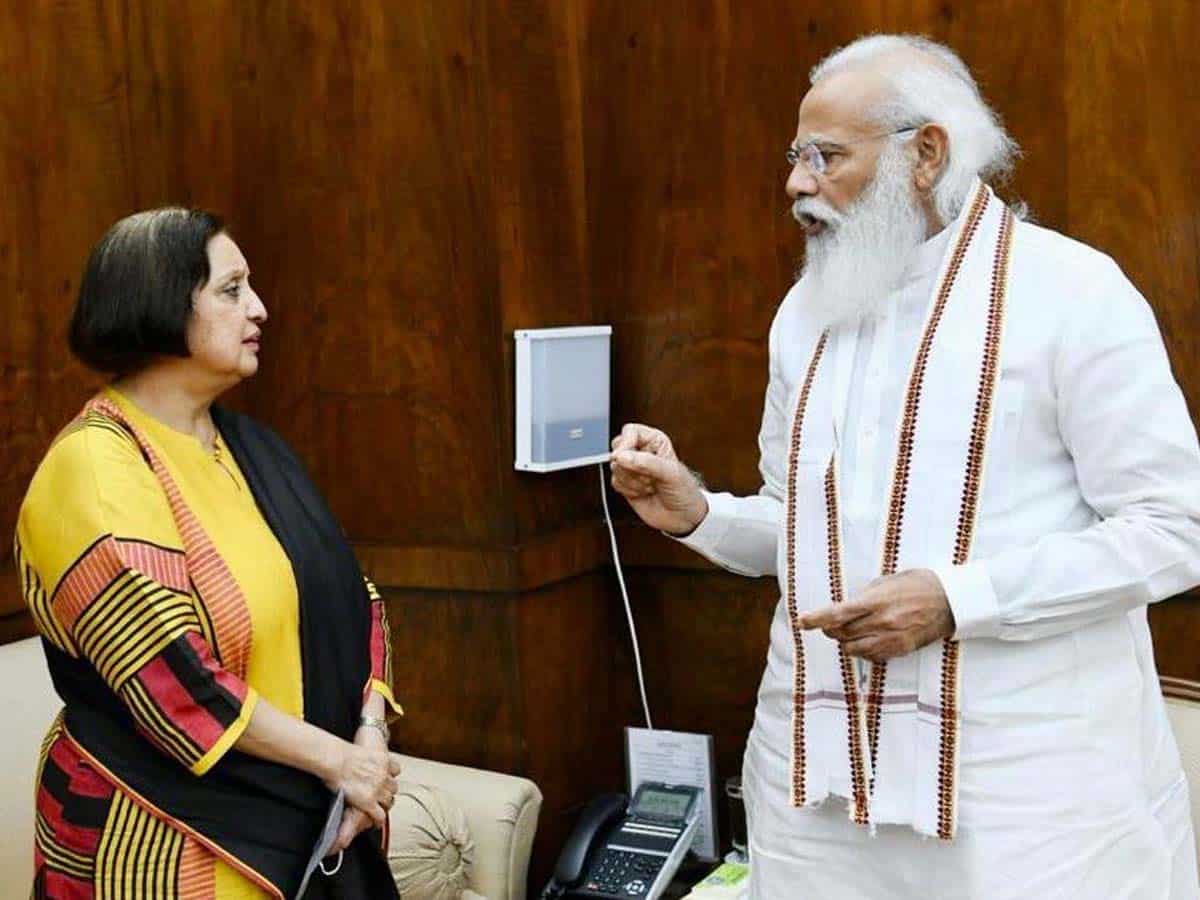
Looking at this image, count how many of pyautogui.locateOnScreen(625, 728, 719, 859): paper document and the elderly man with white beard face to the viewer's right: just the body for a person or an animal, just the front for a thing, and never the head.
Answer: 0

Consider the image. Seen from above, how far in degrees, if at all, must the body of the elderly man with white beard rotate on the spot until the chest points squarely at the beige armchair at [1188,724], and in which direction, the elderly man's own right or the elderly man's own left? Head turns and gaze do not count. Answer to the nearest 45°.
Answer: approximately 180°

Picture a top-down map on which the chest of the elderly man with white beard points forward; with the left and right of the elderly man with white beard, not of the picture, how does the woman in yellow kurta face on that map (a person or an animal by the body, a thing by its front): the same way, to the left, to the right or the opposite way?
to the left

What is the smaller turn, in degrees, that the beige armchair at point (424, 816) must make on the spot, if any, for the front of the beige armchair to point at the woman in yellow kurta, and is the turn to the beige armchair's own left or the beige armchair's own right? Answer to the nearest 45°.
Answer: approximately 90° to the beige armchair's own right

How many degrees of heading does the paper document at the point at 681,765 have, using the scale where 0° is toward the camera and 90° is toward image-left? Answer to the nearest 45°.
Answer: approximately 0°

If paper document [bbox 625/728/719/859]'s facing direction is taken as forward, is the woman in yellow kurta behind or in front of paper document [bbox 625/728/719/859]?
in front

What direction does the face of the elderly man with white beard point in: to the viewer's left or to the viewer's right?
to the viewer's left

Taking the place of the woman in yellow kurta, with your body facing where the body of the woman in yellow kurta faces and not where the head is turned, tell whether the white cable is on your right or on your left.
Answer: on your left

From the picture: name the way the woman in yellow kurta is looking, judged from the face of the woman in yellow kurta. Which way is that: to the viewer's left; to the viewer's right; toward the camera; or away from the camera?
to the viewer's right
